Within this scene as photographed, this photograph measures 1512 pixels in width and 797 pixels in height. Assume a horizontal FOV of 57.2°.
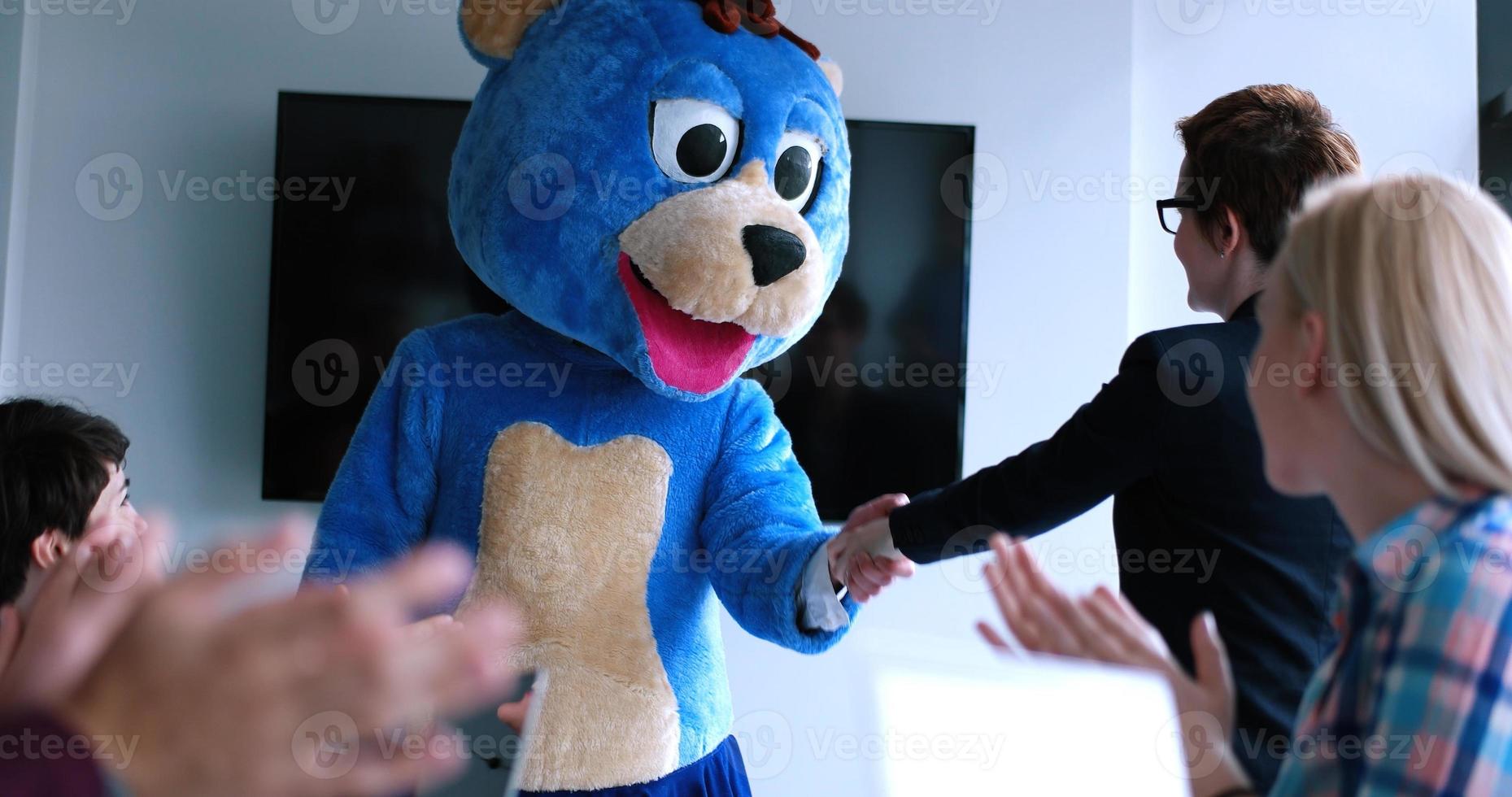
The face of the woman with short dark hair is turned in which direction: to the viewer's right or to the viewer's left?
to the viewer's left

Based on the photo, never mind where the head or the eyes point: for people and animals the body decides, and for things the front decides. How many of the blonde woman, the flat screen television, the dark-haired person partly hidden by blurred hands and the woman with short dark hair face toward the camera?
1

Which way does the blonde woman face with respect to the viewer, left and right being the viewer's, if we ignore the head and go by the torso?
facing away from the viewer and to the left of the viewer

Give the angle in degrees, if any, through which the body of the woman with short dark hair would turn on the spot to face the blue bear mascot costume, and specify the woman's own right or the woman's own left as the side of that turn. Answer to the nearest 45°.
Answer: approximately 45° to the woman's own left

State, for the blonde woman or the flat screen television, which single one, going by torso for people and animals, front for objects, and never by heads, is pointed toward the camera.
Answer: the flat screen television

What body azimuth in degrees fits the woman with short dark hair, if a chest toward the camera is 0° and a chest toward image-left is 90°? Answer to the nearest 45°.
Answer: approximately 135°

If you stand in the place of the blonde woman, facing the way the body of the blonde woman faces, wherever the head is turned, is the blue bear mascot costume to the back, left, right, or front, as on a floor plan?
front

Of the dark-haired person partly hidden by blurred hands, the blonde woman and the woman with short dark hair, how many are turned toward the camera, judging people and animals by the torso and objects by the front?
0

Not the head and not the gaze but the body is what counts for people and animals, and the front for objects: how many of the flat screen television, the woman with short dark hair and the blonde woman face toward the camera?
1

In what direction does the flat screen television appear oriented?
toward the camera

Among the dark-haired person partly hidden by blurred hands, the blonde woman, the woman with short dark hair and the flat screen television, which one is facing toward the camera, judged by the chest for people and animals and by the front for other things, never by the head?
the flat screen television

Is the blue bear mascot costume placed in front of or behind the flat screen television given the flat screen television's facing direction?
in front

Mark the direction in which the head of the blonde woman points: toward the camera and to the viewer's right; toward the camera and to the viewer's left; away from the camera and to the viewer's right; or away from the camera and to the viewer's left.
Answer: away from the camera and to the viewer's left

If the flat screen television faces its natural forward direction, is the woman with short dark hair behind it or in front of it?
in front

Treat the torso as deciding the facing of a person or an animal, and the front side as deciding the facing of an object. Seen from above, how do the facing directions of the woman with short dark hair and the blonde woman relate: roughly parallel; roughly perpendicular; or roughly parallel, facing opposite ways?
roughly parallel

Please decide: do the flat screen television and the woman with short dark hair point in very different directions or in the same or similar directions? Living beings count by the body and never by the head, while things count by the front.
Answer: very different directions

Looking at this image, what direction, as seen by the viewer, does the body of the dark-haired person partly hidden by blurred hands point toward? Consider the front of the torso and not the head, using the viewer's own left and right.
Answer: facing away from the viewer and to the right of the viewer

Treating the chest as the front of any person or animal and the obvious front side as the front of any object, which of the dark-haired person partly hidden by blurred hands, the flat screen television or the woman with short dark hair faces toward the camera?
the flat screen television
